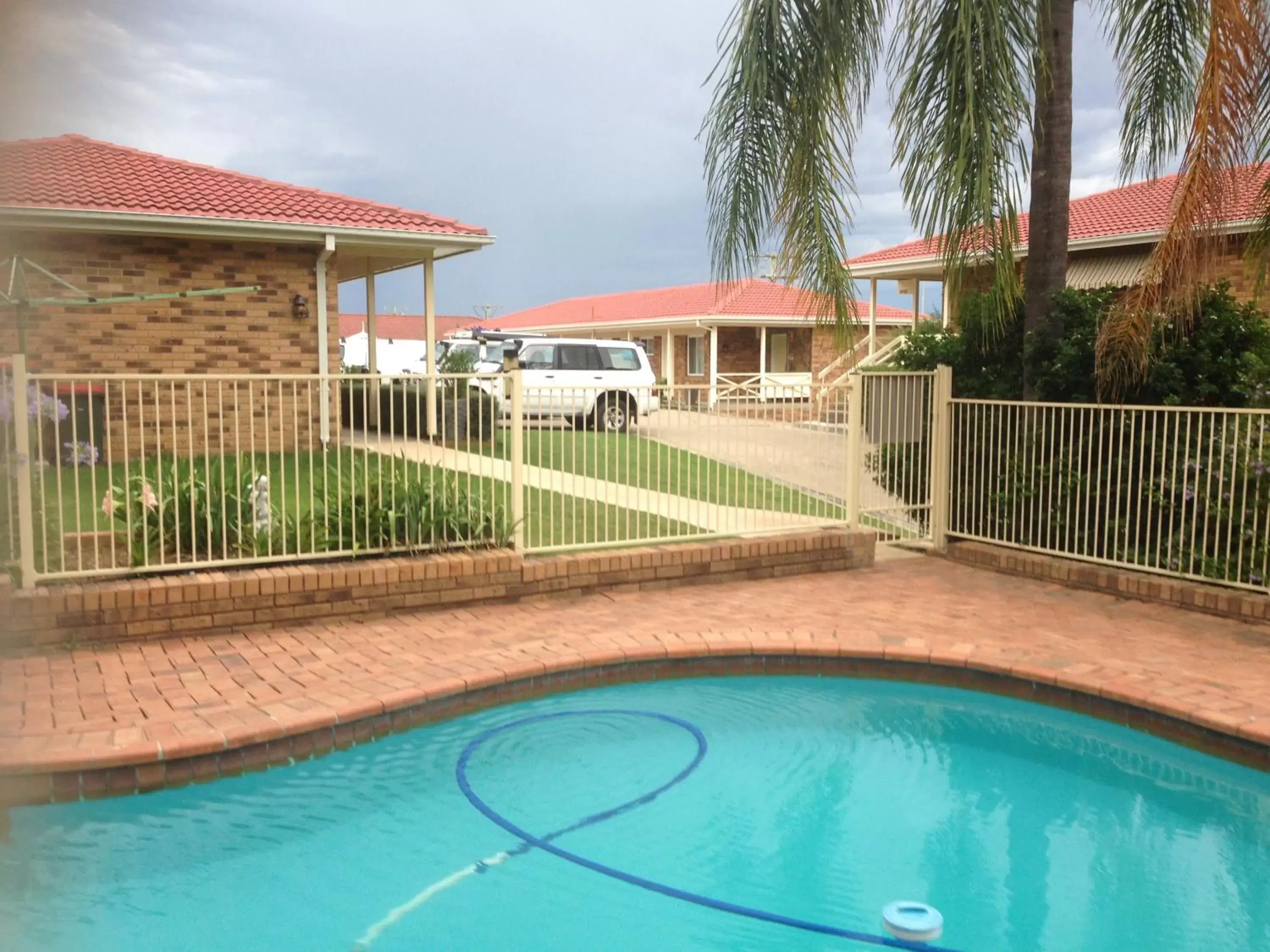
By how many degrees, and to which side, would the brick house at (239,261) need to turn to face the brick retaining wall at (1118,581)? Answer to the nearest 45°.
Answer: approximately 45° to its right

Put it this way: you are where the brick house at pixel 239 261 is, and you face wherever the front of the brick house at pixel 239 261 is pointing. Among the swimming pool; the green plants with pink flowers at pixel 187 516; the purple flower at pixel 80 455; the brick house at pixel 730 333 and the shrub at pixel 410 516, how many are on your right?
4

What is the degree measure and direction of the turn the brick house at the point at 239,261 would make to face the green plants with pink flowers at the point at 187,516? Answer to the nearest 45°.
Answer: approximately 90° to its right

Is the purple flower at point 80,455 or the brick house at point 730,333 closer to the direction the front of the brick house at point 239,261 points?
the brick house

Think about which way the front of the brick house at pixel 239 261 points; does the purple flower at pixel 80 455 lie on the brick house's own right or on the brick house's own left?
on the brick house's own right

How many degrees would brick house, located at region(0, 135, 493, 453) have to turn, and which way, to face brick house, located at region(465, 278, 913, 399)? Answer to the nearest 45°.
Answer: approximately 45° to its left

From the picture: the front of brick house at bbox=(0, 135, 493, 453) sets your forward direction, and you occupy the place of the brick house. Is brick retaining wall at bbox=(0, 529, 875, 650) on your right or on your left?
on your right

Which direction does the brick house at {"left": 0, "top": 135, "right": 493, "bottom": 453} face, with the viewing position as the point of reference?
facing to the right of the viewer

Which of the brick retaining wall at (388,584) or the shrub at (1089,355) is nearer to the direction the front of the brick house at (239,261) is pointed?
the shrub
